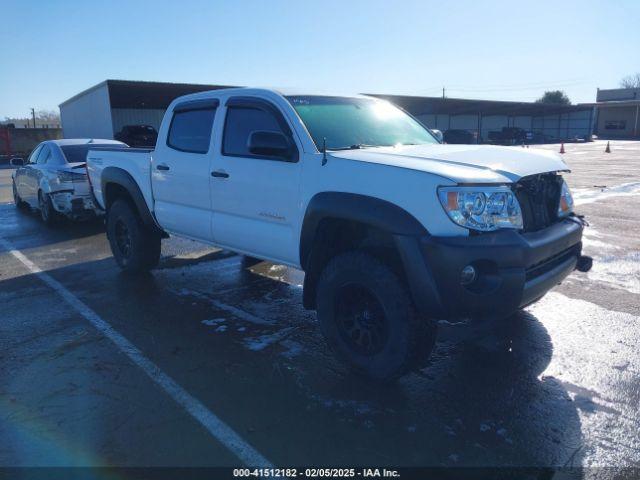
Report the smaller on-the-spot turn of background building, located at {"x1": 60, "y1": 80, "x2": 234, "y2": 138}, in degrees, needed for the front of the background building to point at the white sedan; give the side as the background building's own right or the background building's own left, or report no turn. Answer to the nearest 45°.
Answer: approximately 45° to the background building's own right

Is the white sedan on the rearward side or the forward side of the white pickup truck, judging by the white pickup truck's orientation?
on the rearward side

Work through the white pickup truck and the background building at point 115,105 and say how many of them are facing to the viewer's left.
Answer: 0

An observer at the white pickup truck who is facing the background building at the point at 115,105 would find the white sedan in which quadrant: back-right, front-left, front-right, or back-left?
front-left

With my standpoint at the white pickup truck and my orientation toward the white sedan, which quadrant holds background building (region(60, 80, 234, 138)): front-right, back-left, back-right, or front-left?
front-right

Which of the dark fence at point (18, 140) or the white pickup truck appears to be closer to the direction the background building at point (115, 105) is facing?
the white pickup truck

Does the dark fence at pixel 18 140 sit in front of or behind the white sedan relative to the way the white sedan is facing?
in front

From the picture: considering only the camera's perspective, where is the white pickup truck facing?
facing the viewer and to the right of the viewer

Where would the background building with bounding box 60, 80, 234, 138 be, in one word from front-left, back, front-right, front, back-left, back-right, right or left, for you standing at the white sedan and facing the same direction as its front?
front-right

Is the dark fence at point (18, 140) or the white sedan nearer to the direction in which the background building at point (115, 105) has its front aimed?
the white sedan
